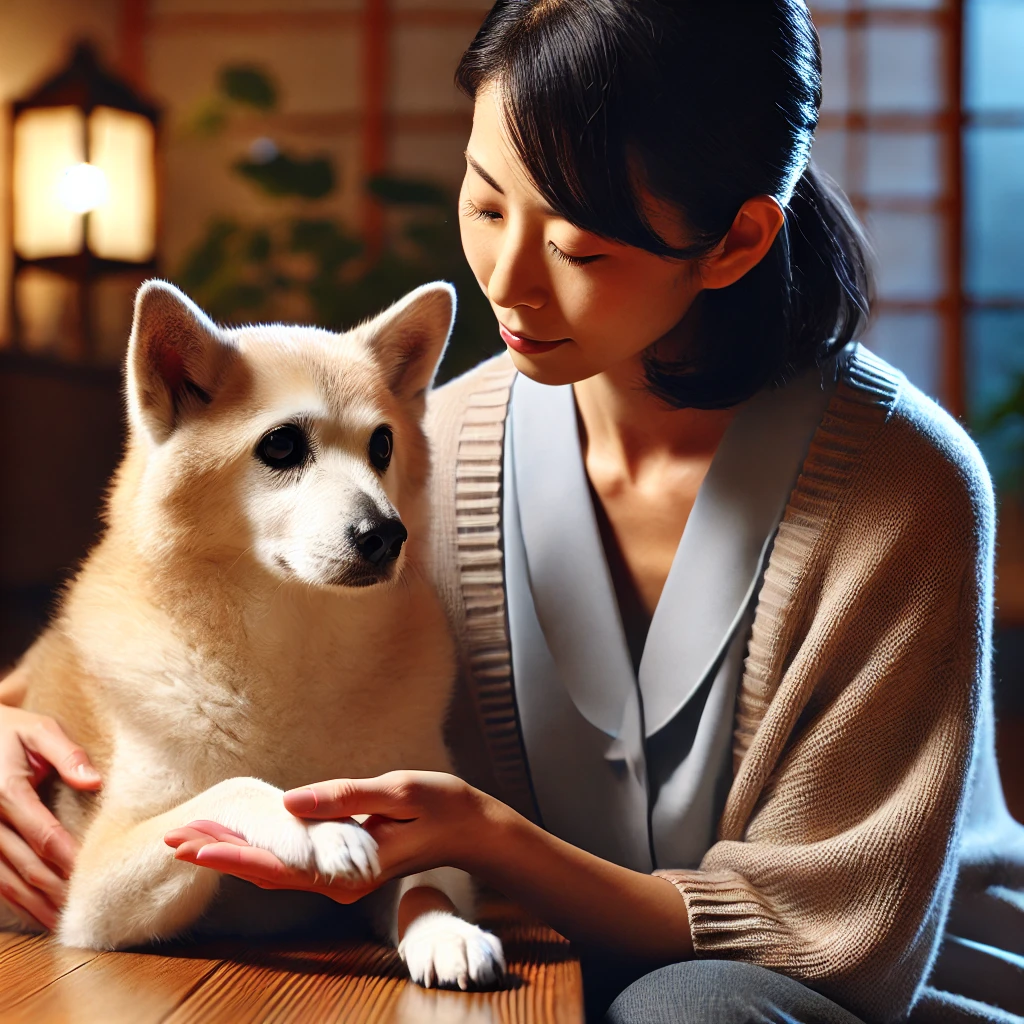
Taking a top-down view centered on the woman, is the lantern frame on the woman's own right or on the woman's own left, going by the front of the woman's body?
on the woman's own right

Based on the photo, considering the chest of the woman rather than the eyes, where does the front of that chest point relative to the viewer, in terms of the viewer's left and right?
facing the viewer and to the left of the viewer

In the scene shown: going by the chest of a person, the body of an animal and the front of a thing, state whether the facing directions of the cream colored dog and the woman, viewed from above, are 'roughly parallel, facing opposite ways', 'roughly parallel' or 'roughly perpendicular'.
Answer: roughly perpendicular

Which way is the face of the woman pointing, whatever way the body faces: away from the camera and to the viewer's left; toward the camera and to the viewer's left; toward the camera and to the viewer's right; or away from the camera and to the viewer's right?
toward the camera and to the viewer's left

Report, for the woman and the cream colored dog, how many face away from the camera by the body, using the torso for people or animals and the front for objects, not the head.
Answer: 0

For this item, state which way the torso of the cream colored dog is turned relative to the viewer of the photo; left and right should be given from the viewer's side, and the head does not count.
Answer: facing the viewer and to the right of the viewer

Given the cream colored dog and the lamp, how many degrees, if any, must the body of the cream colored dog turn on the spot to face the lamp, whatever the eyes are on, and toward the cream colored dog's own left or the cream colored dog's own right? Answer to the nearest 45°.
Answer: approximately 135° to the cream colored dog's own left

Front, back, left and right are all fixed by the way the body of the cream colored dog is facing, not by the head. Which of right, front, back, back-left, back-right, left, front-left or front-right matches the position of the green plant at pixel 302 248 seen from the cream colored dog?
back-left

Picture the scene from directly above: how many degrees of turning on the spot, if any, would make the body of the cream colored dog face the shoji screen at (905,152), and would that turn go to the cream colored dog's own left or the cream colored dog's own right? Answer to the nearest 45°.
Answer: approximately 90° to the cream colored dog's own left
